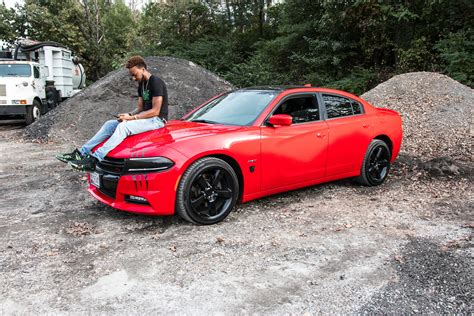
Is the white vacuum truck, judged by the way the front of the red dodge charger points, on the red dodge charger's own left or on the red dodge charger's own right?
on the red dodge charger's own right

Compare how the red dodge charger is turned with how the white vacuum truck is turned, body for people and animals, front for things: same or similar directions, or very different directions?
same or similar directions

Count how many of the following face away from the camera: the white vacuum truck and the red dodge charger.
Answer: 0

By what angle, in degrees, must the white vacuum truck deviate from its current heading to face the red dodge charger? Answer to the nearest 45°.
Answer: approximately 45° to its left

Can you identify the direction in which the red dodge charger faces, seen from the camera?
facing the viewer and to the left of the viewer

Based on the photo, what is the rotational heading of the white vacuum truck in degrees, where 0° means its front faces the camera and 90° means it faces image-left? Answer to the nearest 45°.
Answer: approximately 45°
